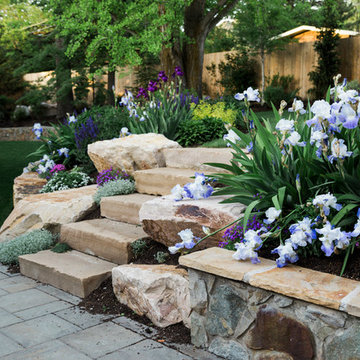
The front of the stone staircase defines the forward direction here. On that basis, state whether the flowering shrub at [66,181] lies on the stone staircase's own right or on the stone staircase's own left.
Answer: on the stone staircase's own right

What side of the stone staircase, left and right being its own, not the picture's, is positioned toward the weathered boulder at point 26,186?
right

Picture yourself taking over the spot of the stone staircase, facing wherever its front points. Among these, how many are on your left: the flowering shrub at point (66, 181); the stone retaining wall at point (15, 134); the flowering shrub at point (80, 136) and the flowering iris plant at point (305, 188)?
1

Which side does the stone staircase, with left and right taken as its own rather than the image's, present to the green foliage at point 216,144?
back

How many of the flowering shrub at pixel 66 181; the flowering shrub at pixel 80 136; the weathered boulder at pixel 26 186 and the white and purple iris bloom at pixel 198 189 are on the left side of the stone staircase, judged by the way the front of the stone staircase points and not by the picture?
1

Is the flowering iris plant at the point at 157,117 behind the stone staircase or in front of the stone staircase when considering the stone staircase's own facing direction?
behind

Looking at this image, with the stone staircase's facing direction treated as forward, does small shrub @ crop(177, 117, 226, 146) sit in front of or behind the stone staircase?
behind

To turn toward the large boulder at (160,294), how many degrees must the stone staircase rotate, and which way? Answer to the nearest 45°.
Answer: approximately 45° to its left

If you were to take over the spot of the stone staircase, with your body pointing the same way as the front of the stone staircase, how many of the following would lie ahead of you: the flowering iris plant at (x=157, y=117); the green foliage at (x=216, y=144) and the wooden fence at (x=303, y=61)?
0

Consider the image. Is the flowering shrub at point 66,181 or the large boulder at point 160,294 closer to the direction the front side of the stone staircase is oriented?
the large boulder

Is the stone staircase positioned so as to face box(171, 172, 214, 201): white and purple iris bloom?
no

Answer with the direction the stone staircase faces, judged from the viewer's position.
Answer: facing the viewer and to the left of the viewer

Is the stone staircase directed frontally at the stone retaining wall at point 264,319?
no

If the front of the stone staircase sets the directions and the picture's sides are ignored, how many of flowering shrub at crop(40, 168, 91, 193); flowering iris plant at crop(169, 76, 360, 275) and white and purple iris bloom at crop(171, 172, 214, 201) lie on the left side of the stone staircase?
2

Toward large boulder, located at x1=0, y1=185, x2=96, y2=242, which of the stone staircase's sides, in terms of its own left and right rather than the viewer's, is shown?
right

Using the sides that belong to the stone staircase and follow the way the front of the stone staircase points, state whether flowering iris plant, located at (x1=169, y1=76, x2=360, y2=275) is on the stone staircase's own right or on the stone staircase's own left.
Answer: on the stone staircase's own left

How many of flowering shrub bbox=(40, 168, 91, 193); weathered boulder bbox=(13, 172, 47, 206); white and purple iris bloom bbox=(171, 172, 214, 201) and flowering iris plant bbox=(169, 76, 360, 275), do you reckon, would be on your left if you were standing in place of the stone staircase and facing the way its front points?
2

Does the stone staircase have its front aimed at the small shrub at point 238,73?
no

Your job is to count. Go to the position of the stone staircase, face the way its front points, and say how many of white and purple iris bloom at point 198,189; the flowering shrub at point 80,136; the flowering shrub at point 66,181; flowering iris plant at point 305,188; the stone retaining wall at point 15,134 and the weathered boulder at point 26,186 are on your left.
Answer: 2

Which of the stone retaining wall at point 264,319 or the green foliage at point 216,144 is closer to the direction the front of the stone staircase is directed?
the stone retaining wall

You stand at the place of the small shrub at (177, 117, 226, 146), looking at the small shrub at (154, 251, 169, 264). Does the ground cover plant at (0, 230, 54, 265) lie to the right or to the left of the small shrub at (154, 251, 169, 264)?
right
